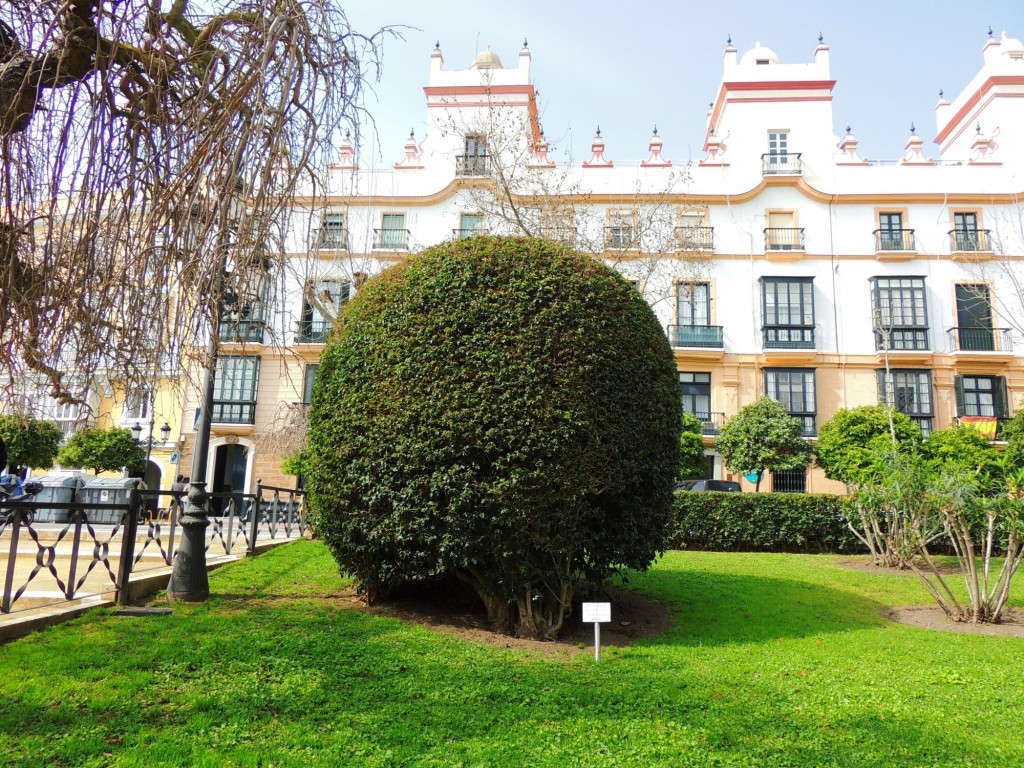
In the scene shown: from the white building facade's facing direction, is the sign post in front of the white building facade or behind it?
in front

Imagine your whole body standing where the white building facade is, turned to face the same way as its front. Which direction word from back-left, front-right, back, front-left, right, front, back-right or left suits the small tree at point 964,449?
front

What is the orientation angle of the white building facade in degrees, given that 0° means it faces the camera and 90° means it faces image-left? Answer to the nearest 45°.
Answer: approximately 0°

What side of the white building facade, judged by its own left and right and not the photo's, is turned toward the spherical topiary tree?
front

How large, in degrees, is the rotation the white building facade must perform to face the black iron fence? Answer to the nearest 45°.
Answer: approximately 45° to its right

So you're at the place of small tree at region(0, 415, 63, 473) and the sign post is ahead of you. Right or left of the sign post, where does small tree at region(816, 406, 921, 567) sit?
left

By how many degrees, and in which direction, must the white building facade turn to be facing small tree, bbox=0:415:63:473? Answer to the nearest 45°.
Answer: approximately 90° to its right
